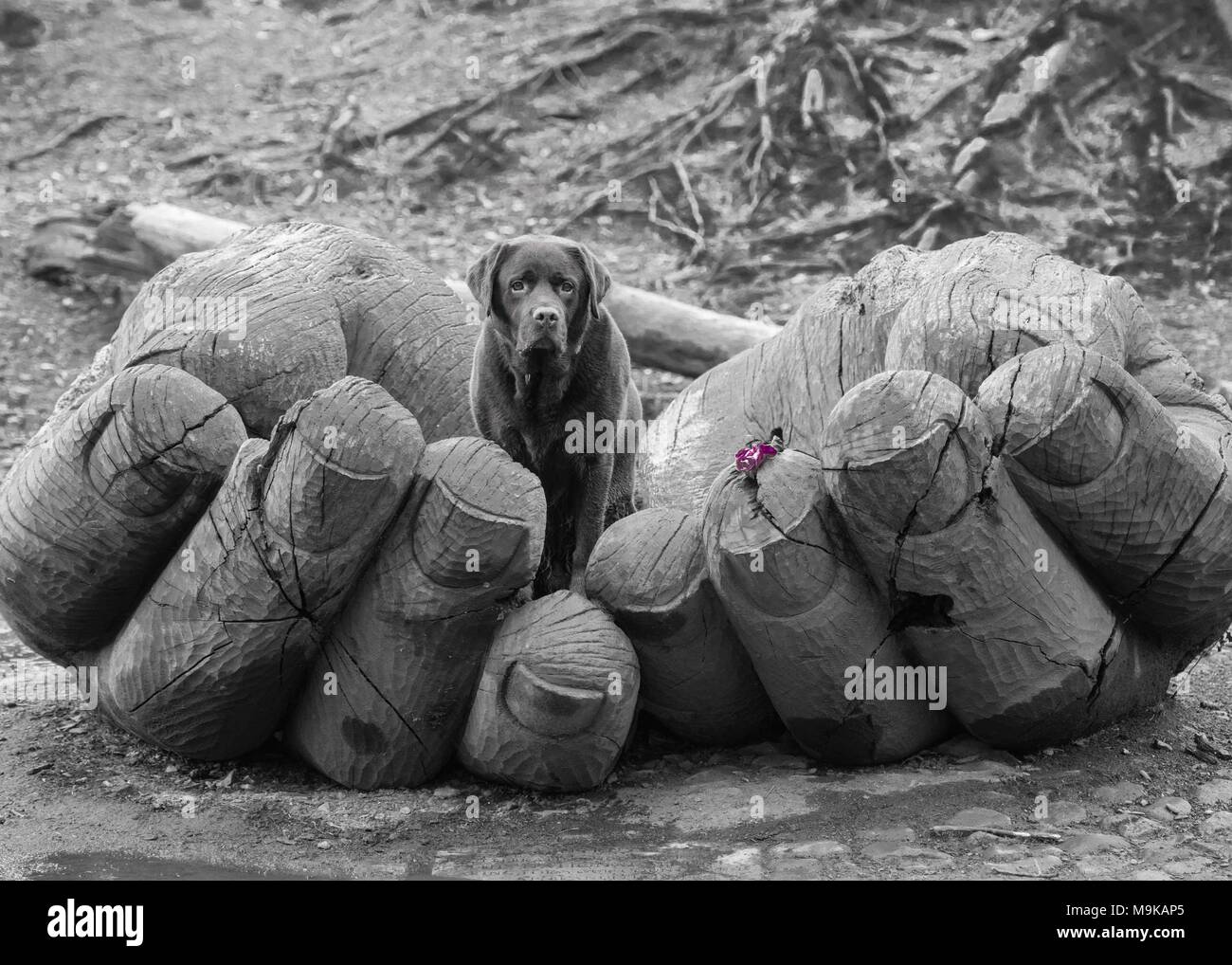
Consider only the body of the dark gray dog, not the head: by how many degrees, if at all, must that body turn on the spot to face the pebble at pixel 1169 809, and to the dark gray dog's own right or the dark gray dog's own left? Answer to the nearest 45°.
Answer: approximately 45° to the dark gray dog's own left

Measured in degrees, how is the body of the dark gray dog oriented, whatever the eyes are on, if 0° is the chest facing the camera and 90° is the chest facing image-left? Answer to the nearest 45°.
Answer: approximately 0°

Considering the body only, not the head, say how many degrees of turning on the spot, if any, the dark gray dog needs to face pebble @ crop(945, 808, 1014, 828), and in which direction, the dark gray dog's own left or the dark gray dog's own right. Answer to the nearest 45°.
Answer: approximately 45° to the dark gray dog's own left

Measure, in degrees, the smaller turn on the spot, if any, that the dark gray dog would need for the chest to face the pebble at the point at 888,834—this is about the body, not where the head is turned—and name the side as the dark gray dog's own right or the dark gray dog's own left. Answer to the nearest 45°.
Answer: approximately 45° to the dark gray dog's own left

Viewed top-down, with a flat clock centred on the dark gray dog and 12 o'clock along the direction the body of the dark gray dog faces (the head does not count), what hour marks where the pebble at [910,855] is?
The pebble is roughly at 11 o'clock from the dark gray dog.

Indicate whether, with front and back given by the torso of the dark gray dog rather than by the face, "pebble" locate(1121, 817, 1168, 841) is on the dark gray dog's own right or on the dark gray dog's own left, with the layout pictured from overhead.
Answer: on the dark gray dog's own left

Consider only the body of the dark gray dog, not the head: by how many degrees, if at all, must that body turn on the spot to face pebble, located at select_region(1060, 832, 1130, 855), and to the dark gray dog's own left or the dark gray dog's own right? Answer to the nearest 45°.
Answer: approximately 45° to the dark gray dog's own left

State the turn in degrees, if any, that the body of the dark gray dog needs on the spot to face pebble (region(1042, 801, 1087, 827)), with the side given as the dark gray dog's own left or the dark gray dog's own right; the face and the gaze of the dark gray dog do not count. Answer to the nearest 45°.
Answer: approximately 45° to the dark gray dog's own left

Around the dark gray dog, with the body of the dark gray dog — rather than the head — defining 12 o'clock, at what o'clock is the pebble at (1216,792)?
The pebble is roughly at 10 o'clock from the dark gray dog.

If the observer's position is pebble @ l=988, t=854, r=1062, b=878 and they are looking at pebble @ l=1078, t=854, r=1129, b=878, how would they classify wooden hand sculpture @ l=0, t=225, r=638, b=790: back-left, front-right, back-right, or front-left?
back-left
